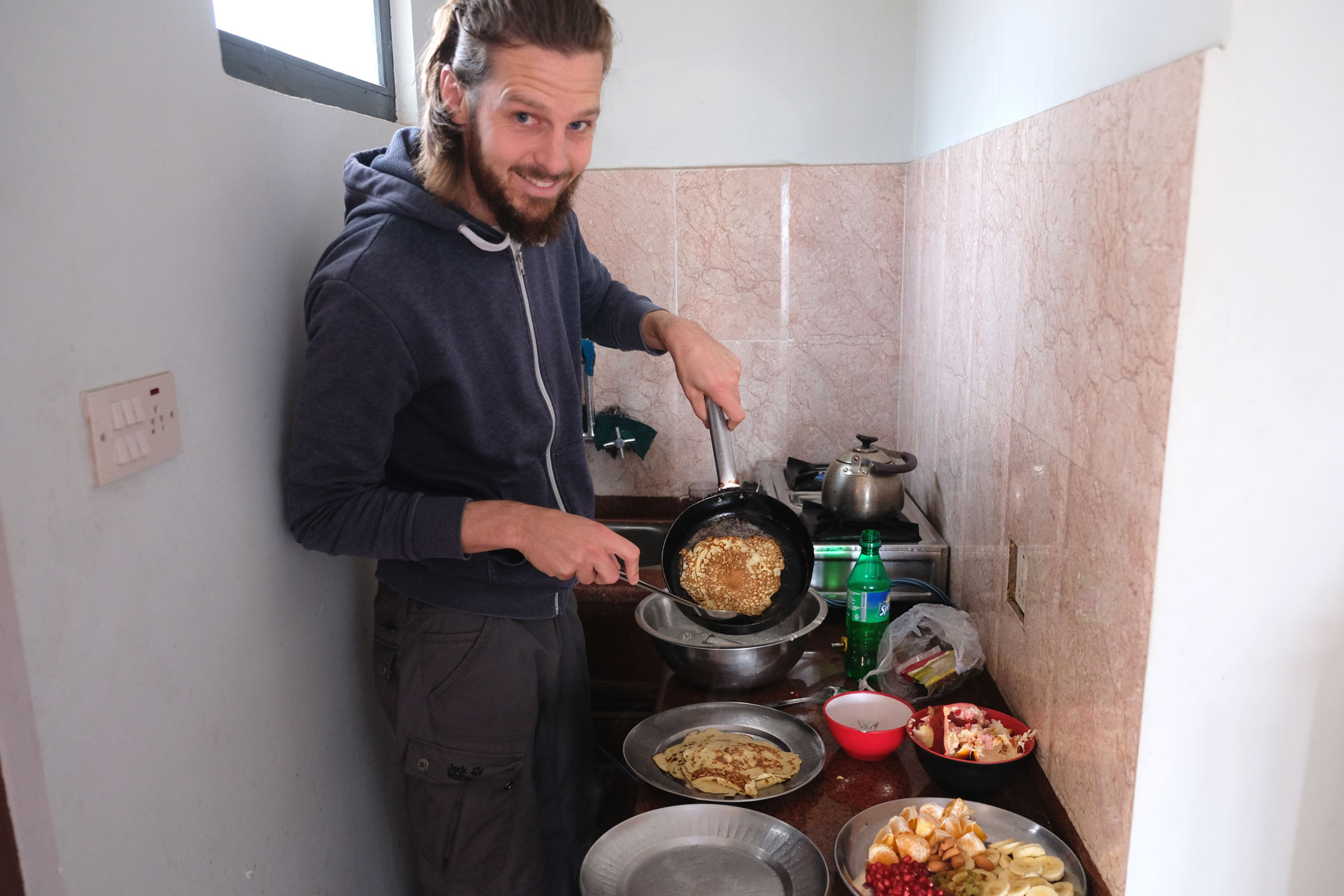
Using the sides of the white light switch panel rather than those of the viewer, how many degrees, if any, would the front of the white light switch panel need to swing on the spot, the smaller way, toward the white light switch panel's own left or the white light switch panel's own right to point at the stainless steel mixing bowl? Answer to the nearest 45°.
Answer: approximately 45° to the white light switch panel's own left

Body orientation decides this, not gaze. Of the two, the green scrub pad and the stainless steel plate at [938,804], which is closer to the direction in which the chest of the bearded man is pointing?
the stainless steel plate

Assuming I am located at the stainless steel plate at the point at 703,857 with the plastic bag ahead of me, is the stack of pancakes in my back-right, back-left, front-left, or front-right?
front-left

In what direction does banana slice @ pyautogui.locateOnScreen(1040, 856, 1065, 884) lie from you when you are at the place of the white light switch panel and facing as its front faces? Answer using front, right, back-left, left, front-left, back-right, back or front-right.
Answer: front

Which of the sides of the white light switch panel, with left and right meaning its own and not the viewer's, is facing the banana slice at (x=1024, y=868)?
front

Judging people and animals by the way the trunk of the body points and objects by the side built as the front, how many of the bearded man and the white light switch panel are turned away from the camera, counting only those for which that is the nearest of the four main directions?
0

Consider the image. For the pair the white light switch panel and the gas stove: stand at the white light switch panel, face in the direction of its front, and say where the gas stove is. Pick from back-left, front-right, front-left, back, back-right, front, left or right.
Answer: front-left

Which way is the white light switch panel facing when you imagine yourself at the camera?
facing the viewer and to the right of the viewer

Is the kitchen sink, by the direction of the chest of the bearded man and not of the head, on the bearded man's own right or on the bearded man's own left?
on the bearded man's own left

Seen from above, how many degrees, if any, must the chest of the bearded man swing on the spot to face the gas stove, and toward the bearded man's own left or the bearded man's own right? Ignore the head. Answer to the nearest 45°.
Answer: approximately 45° to the bearded man's own left
